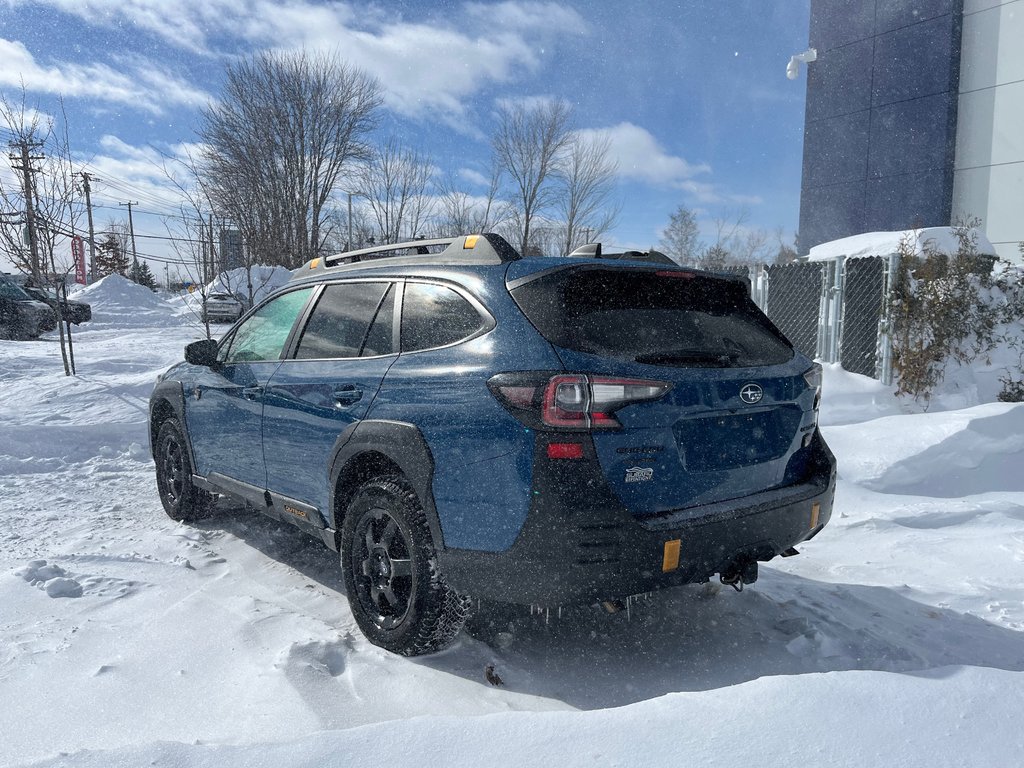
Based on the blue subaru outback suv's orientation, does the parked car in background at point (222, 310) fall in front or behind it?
in front

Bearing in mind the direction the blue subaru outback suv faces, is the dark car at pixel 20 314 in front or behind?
in front

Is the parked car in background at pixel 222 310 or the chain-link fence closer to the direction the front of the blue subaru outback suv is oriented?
the parked car in background

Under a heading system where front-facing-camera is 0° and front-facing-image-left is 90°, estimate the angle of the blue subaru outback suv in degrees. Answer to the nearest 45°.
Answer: approximately 135°

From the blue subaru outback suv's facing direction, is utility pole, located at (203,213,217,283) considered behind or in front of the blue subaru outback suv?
in front

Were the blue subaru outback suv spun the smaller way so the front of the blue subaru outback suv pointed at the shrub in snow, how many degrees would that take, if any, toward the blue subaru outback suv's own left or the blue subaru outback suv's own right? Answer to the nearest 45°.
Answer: approximately 90° to the blue subaru outback suv's own right

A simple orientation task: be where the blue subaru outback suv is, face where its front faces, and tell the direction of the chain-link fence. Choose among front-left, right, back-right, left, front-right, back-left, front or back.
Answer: right

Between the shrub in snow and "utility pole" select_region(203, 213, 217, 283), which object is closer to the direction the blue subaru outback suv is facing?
the utility pole

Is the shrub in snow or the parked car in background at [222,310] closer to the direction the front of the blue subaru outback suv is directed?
the parked car in background

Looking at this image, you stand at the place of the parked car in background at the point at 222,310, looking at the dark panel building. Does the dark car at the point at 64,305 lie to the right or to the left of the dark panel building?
right

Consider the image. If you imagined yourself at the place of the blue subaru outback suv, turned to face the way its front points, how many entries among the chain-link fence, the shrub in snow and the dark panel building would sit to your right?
3

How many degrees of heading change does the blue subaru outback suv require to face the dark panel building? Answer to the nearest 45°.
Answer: approximately 90° to its right
